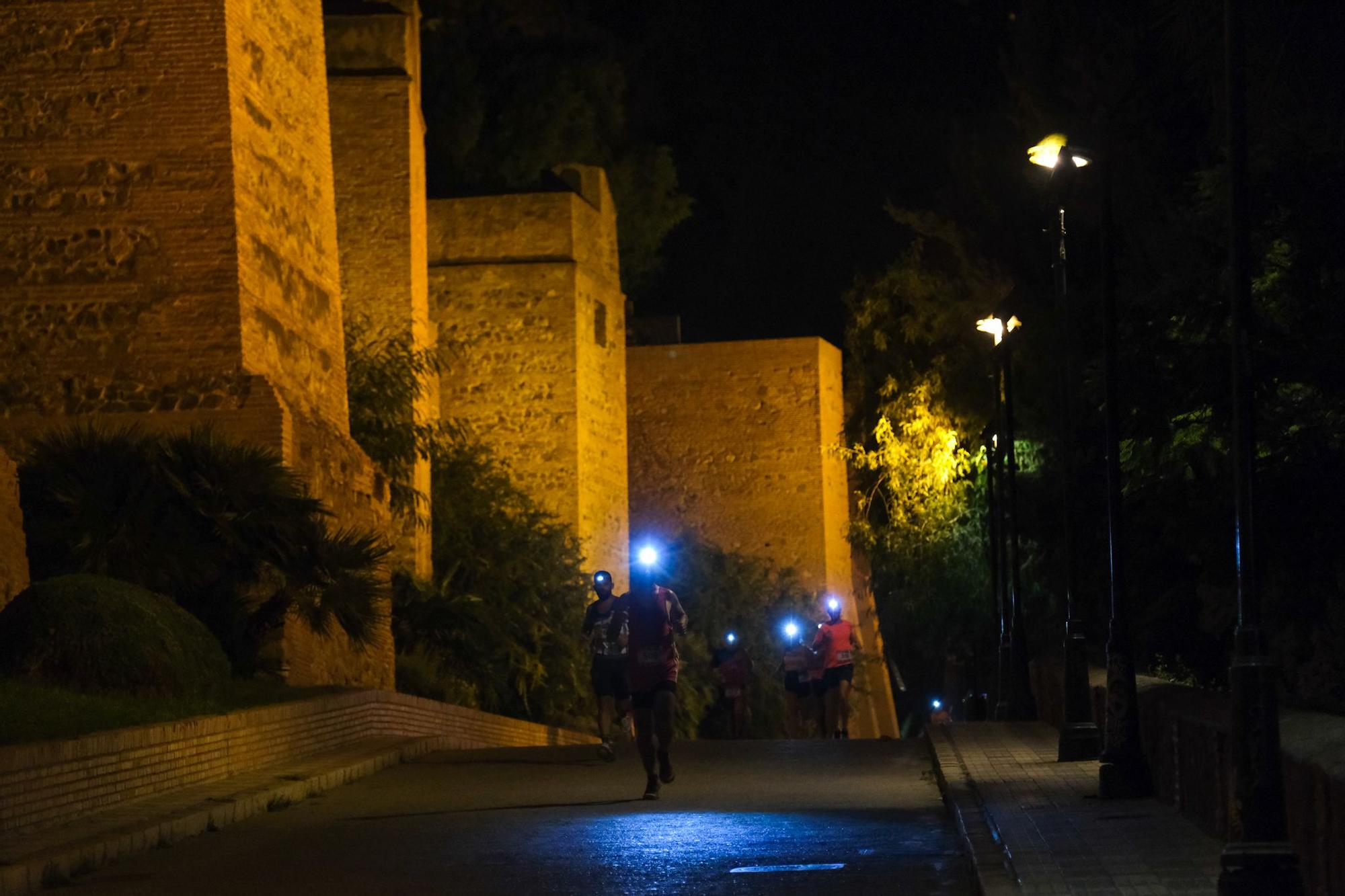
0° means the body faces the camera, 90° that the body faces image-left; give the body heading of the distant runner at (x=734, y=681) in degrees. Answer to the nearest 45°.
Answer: approximately 0°

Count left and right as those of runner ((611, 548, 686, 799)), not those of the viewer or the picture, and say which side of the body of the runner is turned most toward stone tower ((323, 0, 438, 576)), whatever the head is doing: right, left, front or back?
back

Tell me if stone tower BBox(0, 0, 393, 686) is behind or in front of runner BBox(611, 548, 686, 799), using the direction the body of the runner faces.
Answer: behind

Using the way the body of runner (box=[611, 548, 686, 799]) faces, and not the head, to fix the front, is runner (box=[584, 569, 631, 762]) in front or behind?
behind

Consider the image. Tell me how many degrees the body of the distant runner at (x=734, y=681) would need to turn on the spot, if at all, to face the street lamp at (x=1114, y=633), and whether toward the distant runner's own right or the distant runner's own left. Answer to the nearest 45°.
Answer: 0° — they already face it

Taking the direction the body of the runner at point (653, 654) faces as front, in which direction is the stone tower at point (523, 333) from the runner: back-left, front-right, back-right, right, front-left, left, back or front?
back
